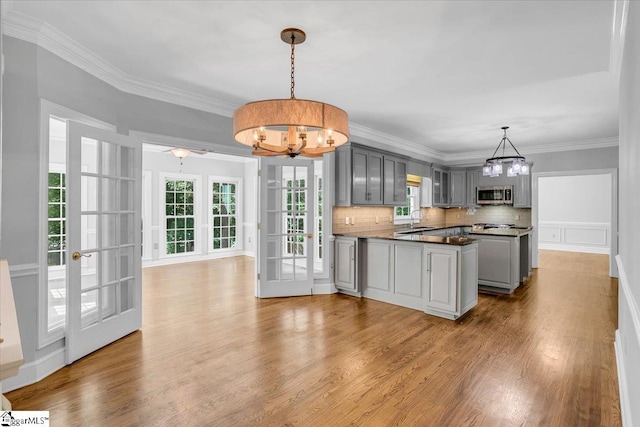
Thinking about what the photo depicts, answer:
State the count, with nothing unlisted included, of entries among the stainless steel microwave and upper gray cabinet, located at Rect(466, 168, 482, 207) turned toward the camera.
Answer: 2

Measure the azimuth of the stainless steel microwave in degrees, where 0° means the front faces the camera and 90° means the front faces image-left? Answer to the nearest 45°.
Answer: approximately 0°

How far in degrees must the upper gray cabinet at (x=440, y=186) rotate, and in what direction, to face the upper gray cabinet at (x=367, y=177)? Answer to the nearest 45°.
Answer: approximately 45° to its right

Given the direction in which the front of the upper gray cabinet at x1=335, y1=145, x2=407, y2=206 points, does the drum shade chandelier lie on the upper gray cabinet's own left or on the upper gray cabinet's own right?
on the upper gray cabinet's own right

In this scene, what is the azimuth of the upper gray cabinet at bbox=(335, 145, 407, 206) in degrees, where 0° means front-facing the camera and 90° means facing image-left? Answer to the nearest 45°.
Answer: approximately 315°

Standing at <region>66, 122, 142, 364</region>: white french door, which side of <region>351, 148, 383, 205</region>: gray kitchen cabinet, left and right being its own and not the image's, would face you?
right
